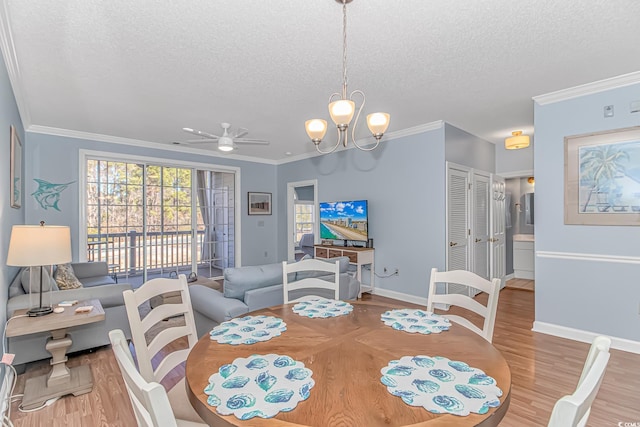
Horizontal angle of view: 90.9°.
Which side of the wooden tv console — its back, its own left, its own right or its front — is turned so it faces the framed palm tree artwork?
left

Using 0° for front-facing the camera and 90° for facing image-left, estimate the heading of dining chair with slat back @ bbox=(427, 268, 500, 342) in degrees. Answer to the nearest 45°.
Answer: approximately 45°

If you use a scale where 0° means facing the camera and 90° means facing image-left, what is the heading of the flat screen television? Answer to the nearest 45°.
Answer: approximately 45°

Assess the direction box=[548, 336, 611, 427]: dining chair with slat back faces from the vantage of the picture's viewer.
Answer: facing to the left of the viewer

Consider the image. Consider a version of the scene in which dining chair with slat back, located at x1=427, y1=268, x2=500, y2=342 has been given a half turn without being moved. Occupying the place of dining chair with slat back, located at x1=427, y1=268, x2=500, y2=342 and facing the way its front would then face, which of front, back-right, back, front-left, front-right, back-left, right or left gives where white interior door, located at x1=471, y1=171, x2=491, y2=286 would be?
front-left

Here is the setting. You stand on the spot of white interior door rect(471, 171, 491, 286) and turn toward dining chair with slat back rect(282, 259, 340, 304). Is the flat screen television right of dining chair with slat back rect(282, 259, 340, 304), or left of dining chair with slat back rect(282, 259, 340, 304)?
right

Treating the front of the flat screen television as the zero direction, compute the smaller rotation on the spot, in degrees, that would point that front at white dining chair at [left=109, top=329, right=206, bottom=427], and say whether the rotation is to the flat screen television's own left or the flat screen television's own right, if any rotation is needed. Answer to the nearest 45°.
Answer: approximately 45° to the flat screen television's own left

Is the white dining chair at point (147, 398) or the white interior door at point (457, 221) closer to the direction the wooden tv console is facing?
the white dining chair
